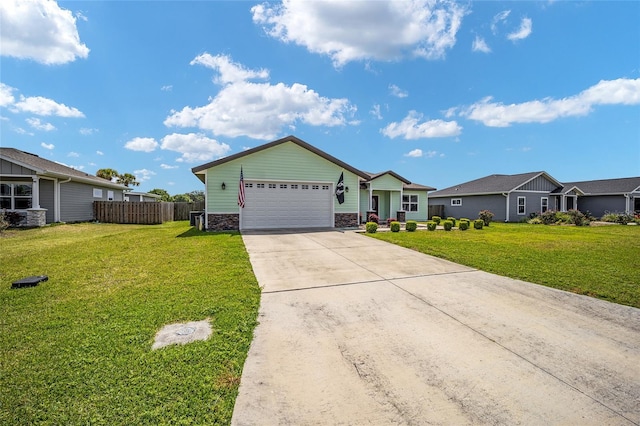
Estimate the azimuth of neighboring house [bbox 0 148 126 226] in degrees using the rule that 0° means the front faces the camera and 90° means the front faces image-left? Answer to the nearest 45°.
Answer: approximately 45°

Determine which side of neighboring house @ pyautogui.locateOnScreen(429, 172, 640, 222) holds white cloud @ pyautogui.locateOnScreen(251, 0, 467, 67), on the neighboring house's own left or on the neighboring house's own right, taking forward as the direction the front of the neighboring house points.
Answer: on the neighboring house's own right

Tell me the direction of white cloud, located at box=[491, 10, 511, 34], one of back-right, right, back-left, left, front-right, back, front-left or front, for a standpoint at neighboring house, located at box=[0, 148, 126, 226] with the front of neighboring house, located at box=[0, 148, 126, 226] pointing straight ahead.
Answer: left

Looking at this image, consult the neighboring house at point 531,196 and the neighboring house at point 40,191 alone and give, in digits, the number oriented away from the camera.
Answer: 0
